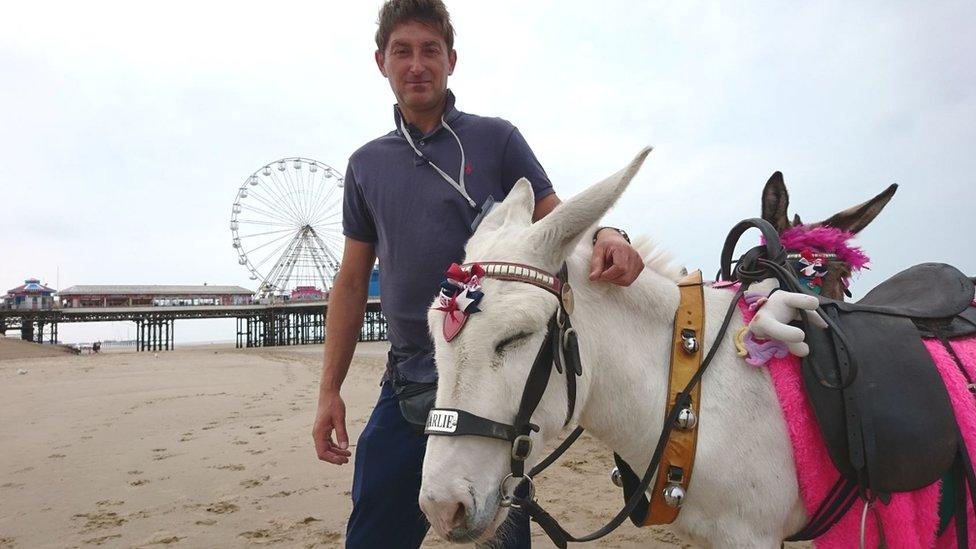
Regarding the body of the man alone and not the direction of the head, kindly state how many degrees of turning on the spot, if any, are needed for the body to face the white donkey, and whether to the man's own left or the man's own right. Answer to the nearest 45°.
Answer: approximately 45° to the man's own left

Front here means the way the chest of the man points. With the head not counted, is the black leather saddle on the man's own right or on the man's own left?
on the man's own left

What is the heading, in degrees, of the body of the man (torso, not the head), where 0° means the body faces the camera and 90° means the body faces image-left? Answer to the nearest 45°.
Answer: approximately 0°

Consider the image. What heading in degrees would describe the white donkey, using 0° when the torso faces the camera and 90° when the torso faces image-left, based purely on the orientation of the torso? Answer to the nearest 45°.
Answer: approximately 45°

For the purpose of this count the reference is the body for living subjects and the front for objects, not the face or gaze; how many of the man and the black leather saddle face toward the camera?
1

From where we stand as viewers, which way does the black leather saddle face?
facing to the left of the viewer
